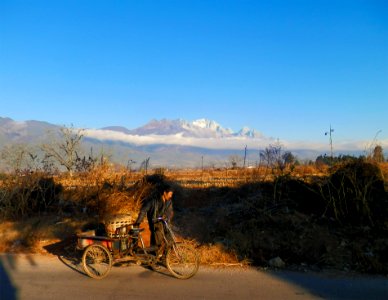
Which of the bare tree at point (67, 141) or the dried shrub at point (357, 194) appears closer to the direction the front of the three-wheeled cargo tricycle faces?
the dried shrub

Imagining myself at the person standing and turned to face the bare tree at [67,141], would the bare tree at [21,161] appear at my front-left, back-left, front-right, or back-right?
front-left

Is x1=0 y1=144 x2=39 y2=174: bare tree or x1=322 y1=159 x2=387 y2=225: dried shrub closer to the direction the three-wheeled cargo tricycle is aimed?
the dried shrub

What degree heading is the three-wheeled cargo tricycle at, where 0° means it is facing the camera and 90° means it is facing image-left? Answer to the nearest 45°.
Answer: approximately 270°

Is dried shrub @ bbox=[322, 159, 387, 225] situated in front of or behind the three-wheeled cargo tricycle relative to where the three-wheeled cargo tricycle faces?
in front

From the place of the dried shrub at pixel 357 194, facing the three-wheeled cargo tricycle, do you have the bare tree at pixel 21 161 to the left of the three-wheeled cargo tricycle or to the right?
right

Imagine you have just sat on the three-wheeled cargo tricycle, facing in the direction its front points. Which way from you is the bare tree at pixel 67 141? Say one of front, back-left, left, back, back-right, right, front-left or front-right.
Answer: left

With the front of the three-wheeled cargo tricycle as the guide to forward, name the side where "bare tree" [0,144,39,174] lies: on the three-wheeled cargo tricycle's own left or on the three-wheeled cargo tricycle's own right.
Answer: on the three-wheeled cargo tricycle's own left
